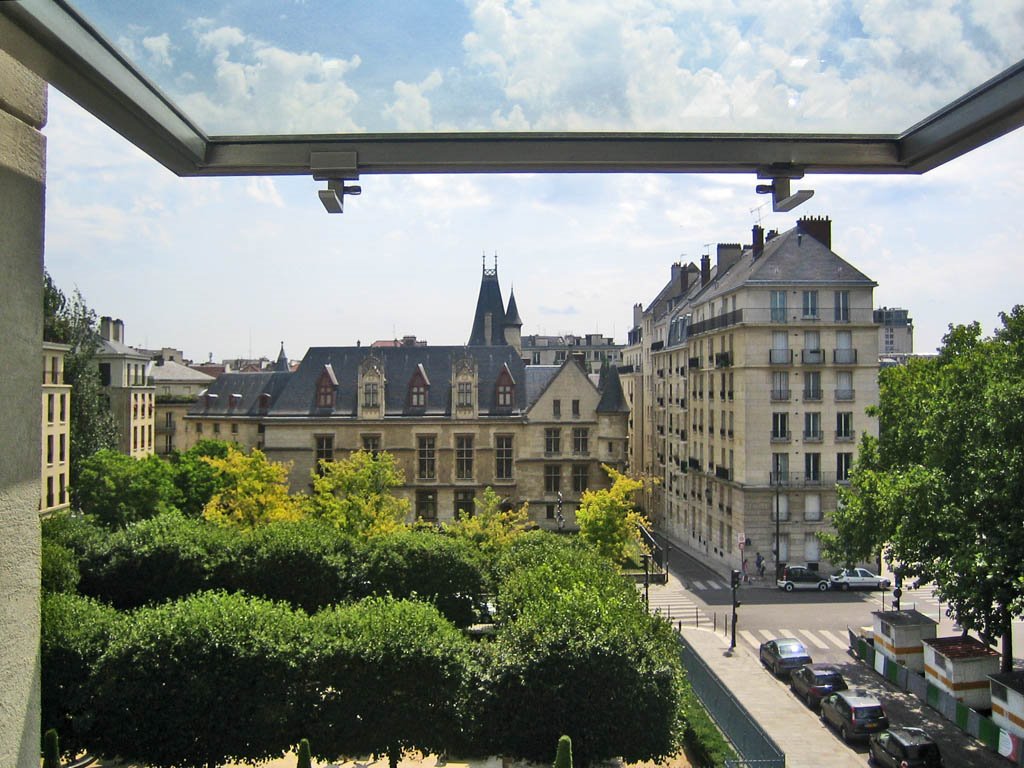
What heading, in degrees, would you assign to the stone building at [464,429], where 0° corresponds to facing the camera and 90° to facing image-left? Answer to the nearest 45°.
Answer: approximately 0°

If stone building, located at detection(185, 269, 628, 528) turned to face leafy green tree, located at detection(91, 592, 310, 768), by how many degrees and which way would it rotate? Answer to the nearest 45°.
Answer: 0° — it already faces it

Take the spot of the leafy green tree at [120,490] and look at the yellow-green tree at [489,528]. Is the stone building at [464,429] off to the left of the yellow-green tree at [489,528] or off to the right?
left

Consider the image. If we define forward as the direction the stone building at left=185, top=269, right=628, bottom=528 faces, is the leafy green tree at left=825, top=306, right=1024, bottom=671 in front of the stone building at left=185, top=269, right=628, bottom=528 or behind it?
in front

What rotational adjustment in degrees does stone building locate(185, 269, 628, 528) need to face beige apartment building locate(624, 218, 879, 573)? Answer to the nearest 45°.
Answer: approximately 45° to its left

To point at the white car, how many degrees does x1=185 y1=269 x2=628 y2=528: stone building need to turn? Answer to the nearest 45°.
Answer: approximately 45° to its left

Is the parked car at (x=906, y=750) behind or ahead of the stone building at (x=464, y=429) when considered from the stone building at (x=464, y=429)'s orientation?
ahead

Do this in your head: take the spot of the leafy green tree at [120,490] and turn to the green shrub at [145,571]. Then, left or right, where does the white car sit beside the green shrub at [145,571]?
left

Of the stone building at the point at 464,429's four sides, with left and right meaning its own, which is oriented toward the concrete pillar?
front

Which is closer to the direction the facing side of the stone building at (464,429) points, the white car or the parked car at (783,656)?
the parked car

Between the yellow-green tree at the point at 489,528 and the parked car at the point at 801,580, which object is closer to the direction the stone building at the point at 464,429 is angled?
the yellow-green tree

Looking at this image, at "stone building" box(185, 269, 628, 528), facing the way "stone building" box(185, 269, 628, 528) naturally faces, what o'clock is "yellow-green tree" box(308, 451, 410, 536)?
The yellow-green tree is roughly at 1 o'clock from the stone building.
